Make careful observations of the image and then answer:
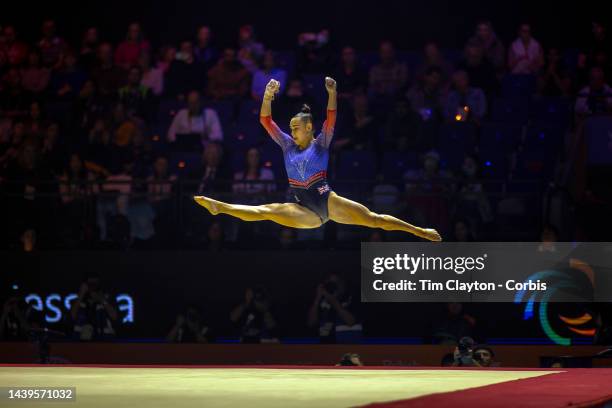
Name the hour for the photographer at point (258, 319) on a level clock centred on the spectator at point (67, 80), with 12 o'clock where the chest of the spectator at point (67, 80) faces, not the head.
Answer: the photographer at point (258, 319) is roughly at 11 o'clock from the spectator at point (67, 80).

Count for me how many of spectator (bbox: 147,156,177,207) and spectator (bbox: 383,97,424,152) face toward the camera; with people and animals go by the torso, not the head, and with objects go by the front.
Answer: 2

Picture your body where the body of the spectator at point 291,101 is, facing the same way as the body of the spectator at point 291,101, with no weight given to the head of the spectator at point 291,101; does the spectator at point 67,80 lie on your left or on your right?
on your right

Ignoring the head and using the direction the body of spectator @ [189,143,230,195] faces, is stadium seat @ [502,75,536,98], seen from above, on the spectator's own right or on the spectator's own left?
on the spectator's own left

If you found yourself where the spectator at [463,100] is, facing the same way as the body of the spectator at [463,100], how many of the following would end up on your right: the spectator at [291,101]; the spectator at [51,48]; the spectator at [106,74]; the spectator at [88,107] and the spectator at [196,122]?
5

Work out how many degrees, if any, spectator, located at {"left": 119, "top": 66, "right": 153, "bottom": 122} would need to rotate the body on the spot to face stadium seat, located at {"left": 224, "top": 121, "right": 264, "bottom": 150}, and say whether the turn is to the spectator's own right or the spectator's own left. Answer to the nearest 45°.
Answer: approximately 45° to the spectator's own left

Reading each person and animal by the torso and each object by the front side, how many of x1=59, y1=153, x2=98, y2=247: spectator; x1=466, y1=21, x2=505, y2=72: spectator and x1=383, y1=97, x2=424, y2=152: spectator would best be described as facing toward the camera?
3

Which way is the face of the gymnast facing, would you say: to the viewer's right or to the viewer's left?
to the viewer's left

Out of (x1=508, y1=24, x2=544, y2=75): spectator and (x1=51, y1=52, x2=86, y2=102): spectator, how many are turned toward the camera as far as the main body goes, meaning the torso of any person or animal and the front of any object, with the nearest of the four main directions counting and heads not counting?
2

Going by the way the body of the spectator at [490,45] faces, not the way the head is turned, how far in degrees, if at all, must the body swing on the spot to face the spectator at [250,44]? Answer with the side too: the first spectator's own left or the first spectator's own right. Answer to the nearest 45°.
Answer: approximately 90° to the first spectator's own right

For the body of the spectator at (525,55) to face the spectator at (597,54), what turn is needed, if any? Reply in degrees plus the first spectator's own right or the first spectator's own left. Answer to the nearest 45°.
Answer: approximately 90° to the first spectator's own left

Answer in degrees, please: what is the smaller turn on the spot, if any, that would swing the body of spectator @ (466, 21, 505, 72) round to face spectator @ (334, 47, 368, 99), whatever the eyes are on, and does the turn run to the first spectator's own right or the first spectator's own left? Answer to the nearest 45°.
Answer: approximately 90° to the first spectator's own right

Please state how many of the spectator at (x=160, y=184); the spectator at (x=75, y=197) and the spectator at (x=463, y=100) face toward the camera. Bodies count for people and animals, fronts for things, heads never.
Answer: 3

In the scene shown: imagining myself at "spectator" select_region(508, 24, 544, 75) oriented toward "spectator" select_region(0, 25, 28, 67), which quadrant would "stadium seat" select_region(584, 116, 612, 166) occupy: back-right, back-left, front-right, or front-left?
back-left
